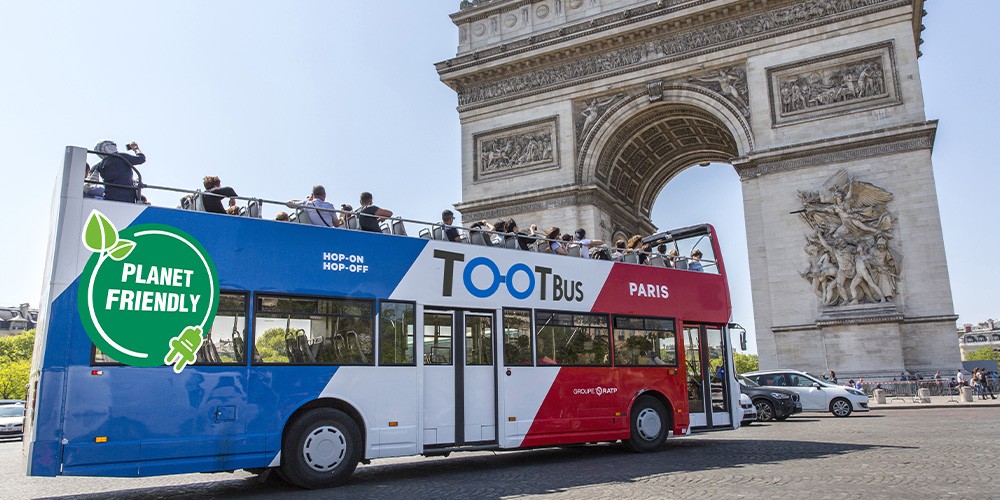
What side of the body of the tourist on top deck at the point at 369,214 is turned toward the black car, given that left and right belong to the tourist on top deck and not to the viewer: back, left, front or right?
front

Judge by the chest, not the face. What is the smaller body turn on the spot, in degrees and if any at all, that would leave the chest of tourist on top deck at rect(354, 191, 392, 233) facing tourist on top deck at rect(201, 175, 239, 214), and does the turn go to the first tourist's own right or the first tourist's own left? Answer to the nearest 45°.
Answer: approximately 180°

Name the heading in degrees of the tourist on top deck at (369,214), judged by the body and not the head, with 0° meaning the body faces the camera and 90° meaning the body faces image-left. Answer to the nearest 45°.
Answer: approximately 225°

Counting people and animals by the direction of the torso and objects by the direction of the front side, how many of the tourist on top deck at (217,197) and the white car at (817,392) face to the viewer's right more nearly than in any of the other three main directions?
2

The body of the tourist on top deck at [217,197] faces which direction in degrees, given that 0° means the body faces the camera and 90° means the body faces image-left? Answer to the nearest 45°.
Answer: approximately 270°

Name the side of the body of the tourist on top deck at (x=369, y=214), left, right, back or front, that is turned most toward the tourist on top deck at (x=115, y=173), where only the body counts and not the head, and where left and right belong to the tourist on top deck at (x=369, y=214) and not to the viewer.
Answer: back

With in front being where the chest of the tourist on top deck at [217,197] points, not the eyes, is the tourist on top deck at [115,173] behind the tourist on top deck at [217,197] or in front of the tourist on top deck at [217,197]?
behind

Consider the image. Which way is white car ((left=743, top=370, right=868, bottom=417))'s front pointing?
to the viewer's right

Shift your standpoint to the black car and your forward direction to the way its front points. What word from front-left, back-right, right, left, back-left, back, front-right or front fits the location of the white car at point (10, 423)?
back-right
